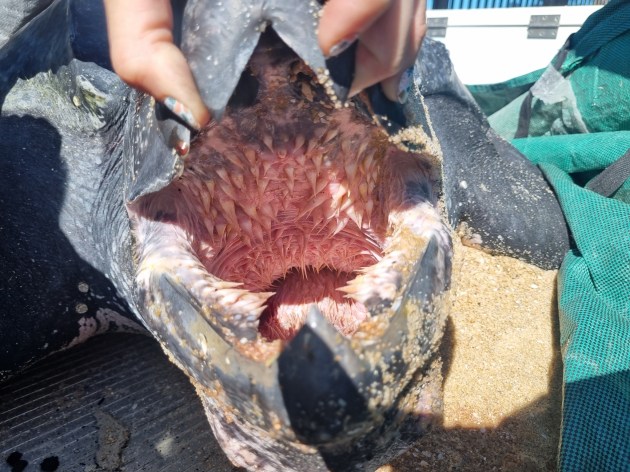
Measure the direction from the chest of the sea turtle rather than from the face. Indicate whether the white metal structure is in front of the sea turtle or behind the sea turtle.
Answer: behind

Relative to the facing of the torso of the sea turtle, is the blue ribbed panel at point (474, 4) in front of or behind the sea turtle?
behind

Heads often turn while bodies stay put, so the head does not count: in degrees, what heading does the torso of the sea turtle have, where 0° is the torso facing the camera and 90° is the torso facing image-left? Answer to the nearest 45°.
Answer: approximately 0°

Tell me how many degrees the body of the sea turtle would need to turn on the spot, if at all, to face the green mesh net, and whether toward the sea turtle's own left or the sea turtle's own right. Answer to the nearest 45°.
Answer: approximately 135° to the sea turtle's own left
